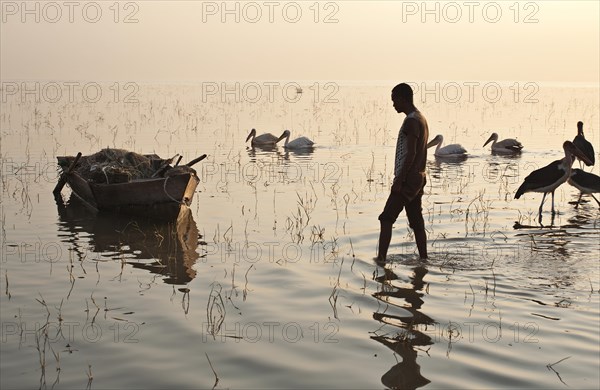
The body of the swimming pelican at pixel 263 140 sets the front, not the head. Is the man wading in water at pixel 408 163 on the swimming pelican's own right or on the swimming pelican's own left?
on the swimming pelican's own left

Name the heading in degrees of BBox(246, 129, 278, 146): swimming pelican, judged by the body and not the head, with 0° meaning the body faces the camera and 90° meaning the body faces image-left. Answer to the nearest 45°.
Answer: approximately 90°

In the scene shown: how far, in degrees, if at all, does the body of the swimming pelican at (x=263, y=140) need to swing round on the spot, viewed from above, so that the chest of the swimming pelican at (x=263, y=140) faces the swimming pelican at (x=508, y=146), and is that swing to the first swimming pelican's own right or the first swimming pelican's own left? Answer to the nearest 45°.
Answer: approximately 180°

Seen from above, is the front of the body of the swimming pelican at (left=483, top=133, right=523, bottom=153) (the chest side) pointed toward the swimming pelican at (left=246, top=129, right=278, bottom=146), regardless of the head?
yes

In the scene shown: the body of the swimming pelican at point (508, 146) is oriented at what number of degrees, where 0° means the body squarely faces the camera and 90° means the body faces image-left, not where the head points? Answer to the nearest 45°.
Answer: approximately 90°

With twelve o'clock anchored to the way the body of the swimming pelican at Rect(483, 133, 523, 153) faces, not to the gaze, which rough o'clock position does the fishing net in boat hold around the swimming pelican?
The fishing net in boat is roughly at 10 o'clock from the swimming pelican.

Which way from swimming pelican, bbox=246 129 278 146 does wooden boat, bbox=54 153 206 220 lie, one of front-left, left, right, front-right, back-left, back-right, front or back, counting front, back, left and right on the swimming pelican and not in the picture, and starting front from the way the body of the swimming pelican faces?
left
